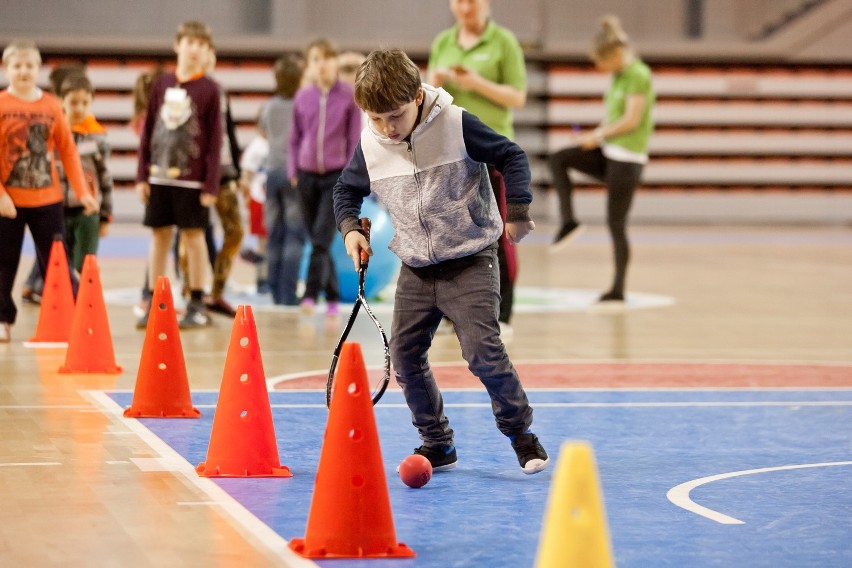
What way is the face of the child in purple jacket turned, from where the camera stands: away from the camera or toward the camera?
toward the camera

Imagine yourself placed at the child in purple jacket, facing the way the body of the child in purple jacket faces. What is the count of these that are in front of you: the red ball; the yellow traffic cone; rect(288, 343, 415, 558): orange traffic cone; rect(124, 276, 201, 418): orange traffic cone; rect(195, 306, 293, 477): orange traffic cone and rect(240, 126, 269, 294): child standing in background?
5

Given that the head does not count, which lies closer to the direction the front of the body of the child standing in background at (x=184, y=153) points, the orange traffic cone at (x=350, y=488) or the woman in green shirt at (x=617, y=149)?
the orange traffic cone

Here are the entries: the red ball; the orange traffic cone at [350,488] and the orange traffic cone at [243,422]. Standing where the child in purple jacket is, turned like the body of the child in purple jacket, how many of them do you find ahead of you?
3

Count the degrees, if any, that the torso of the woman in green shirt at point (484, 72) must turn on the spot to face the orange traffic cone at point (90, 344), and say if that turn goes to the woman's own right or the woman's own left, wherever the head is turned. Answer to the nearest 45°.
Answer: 0° — they already face it

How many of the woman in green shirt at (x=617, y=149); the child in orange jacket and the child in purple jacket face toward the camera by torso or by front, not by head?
2

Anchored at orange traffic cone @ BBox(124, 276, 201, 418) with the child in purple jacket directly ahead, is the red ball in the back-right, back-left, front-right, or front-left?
back-right

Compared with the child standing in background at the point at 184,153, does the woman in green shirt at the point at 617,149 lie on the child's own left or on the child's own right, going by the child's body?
on the child's own left

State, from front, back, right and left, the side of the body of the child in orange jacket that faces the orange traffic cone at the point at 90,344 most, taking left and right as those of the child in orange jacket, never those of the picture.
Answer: front

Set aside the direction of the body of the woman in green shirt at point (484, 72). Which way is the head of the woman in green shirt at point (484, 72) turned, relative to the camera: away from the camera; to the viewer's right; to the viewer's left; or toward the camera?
toward the camera

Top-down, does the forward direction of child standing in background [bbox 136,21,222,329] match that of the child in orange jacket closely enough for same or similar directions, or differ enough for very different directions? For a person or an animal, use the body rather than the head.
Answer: same or similar directions

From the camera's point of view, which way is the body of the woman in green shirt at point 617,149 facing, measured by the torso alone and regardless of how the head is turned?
to the viewer's left

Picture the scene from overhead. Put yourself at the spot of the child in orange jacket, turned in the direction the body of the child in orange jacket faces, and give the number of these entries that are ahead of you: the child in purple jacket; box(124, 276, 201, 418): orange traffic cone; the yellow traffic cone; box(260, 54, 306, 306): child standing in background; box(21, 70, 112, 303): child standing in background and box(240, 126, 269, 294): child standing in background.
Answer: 2

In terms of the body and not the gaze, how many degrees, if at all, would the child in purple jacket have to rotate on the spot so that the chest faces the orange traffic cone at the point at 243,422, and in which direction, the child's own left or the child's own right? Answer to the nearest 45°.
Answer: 0° — they already face it

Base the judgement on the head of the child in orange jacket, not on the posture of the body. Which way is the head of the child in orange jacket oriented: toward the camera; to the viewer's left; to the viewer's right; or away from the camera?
toward the camera

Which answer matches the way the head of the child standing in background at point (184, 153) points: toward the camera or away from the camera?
toward the camera

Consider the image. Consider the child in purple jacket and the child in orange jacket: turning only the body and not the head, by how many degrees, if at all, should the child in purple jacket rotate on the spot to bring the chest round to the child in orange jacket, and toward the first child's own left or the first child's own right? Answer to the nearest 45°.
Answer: approximately 45° to the first child's own right

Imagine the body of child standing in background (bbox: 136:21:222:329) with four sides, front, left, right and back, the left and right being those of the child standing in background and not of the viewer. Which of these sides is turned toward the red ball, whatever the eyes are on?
front

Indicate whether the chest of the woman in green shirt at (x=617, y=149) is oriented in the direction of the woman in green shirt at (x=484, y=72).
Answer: no

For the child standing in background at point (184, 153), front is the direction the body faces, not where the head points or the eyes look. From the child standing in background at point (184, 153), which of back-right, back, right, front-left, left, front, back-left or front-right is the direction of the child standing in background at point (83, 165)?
back-right

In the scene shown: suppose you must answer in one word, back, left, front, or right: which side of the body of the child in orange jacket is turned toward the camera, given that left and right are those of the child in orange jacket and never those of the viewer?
front
